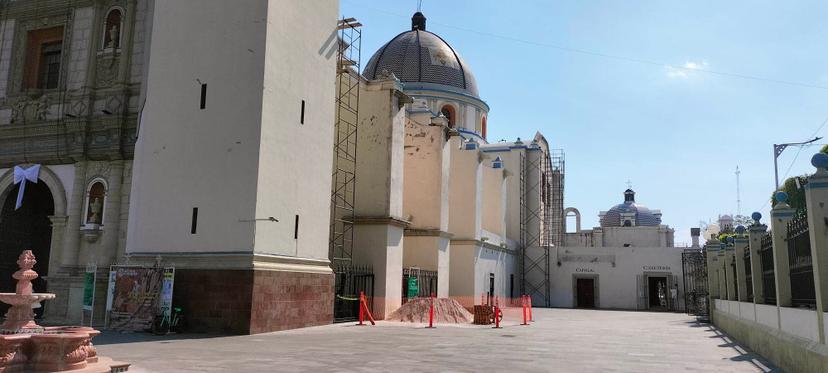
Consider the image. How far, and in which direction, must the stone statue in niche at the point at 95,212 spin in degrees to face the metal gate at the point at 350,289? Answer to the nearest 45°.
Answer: approximately 135° to its left

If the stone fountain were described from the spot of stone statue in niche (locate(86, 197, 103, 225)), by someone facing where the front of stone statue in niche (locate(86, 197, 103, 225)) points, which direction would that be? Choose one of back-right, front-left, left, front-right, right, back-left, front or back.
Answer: front-left

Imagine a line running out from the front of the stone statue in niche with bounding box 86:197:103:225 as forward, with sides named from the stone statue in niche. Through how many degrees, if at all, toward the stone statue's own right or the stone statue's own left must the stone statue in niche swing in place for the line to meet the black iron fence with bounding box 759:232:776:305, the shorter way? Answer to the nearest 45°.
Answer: approximately 90° to the stone statue's own left

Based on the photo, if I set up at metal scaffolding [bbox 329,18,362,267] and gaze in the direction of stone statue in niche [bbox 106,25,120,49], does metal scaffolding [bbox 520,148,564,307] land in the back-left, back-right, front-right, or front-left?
back-right

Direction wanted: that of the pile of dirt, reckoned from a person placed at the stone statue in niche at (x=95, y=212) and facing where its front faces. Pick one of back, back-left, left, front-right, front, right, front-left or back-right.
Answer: back-left

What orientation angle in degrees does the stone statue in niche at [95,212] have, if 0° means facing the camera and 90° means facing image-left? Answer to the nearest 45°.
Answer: approximately 45°

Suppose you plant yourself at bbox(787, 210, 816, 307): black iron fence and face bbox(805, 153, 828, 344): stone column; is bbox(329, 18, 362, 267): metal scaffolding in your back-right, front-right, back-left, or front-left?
back-right

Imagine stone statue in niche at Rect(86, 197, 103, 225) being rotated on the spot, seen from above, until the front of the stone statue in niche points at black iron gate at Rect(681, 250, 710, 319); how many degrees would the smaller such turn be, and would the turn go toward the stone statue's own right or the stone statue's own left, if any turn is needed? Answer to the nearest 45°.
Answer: approximately 135° to the stone statue's own left

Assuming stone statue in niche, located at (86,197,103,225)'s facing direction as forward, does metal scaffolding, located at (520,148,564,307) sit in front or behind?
behind

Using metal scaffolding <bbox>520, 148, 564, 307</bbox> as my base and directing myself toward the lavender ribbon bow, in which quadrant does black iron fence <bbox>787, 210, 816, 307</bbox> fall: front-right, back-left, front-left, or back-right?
front-left

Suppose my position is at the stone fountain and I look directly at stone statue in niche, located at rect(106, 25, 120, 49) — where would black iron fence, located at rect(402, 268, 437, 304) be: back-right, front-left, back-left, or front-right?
front-right

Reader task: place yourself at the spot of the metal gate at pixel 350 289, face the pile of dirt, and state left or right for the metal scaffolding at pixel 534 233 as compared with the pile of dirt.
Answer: left

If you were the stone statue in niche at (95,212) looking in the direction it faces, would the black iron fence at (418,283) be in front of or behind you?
behind

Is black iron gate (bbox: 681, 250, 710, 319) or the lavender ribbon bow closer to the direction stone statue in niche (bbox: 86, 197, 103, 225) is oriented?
the lavender ribbon bow

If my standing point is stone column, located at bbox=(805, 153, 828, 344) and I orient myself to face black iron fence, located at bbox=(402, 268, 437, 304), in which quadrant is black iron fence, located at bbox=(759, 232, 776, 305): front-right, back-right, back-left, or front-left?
front-right
